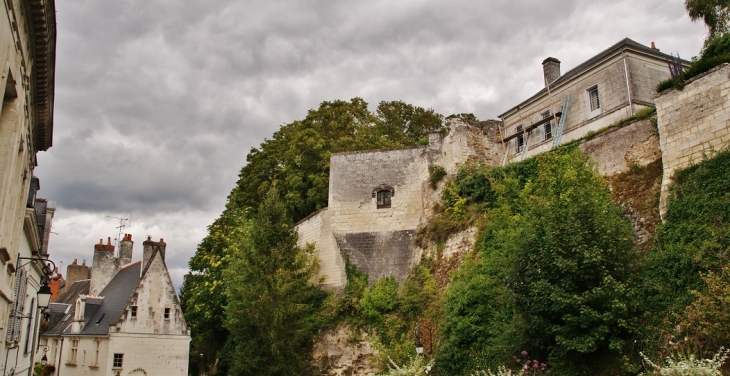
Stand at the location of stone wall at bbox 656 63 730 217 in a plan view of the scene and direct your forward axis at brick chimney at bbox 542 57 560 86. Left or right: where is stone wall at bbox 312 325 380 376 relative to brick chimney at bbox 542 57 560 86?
left

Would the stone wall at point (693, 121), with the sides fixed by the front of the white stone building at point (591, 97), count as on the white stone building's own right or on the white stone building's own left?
on the white stone building's own left

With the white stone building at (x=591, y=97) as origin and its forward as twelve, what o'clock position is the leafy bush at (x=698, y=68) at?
The leafy bush is roughly at 10 o'clock from the white stone building.

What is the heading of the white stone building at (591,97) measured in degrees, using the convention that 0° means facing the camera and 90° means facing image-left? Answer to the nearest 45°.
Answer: approximately 45°

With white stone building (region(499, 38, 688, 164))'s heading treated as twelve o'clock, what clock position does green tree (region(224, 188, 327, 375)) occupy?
The green tree is roughly at 1 o'clock from the white stone building.

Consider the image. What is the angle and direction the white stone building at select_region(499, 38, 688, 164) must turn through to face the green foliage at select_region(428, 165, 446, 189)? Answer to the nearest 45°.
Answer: approximately 45° to its right
